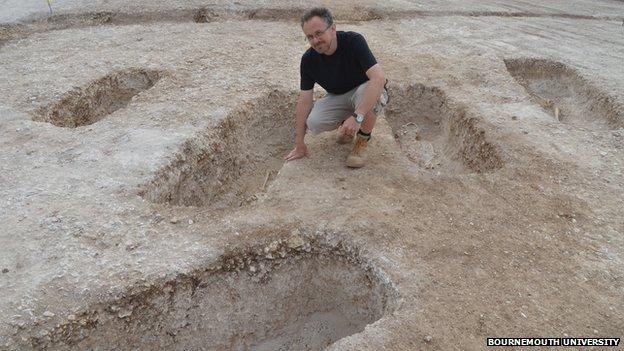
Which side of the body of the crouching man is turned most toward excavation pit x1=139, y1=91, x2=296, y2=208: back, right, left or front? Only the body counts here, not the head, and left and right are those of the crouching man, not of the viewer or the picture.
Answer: right

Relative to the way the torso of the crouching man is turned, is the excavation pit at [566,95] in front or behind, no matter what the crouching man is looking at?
behind

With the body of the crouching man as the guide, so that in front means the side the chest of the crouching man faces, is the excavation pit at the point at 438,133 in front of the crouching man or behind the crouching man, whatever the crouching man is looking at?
behind

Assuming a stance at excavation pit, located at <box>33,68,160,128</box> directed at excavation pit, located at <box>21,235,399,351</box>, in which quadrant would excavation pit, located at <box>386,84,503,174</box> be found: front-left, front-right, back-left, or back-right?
front-left

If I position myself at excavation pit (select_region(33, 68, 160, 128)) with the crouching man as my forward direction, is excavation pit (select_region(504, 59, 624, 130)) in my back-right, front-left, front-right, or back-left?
front-left

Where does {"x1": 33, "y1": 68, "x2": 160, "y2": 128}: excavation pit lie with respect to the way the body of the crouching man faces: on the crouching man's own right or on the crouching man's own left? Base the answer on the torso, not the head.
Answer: on the crouching man's own right
